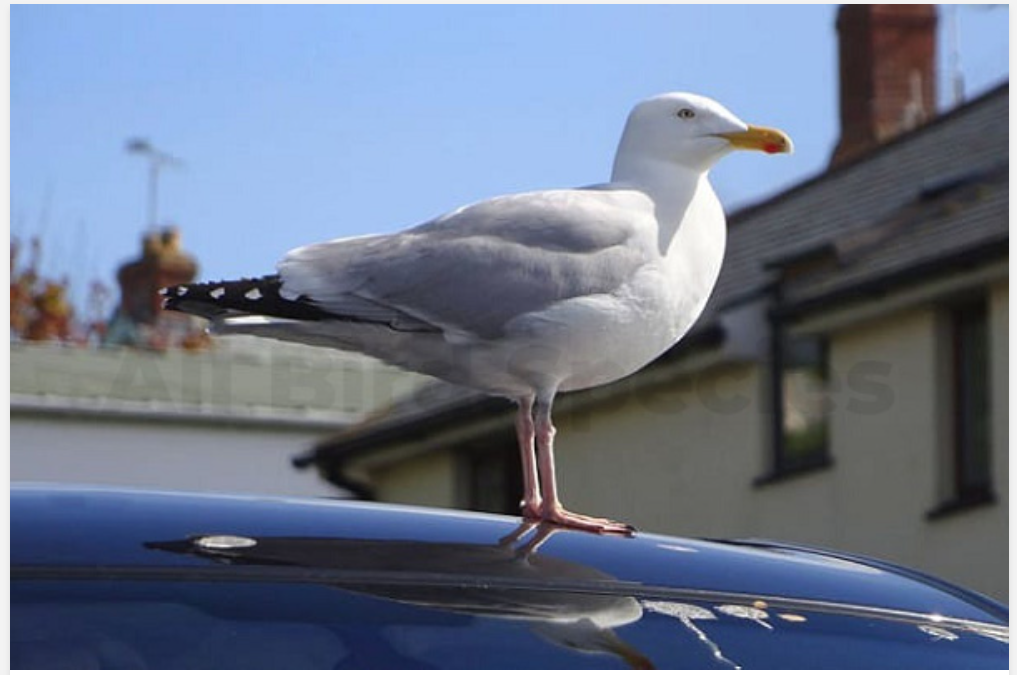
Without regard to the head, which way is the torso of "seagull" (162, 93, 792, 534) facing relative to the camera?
to the viewer's right

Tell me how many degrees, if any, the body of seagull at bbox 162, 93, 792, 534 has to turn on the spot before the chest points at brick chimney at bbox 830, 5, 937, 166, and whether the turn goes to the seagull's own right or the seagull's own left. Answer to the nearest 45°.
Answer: approximately 90° to the seagull's own left
